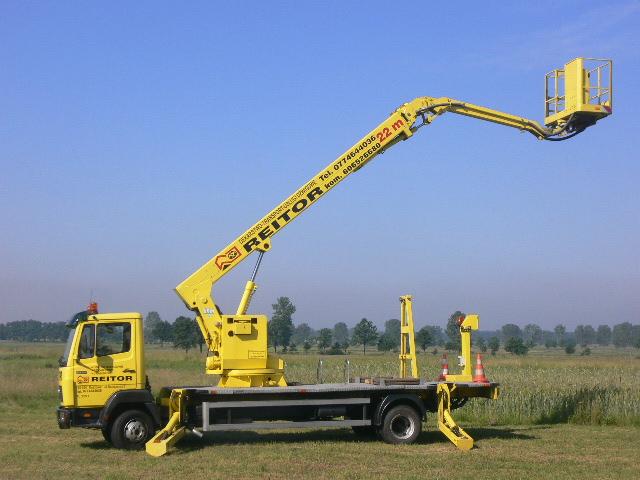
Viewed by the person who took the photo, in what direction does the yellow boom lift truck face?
facing to the left of the viewer
